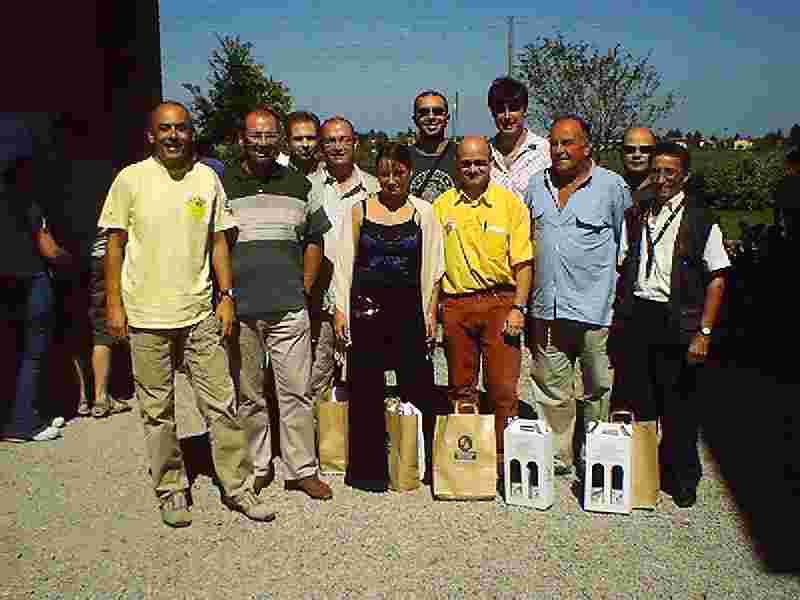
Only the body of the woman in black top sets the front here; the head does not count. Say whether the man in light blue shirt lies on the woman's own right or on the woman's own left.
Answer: on the woman's own left

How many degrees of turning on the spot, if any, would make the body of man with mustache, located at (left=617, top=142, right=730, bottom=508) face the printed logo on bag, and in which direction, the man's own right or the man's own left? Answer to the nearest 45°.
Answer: approximately 45° to the man's own right

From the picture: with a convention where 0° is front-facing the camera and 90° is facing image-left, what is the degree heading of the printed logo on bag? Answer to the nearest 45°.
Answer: approximately 0°

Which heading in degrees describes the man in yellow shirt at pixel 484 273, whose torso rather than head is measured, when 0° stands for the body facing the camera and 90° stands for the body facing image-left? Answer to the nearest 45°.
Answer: approximately 0°

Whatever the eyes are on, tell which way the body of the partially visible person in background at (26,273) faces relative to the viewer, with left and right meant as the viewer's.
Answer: facing to the right of the viewer

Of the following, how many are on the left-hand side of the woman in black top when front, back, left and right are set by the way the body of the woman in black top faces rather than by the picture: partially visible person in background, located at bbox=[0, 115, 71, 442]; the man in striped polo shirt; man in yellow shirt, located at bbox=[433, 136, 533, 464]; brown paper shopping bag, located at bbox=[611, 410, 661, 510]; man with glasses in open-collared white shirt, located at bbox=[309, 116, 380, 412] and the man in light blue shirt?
3
